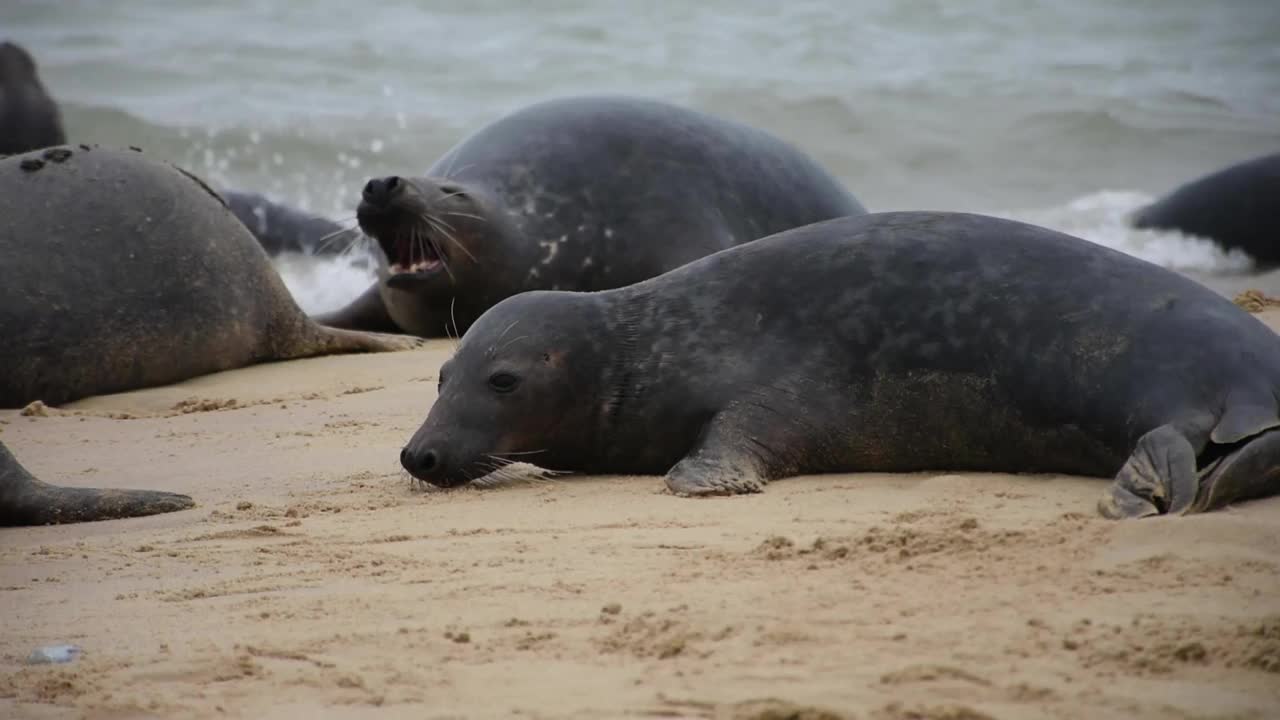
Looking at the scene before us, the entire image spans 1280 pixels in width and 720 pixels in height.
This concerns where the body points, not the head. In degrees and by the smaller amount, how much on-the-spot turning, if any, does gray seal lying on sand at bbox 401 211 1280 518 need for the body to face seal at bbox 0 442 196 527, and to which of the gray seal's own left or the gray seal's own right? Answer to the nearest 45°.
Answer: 0° — it already faces it

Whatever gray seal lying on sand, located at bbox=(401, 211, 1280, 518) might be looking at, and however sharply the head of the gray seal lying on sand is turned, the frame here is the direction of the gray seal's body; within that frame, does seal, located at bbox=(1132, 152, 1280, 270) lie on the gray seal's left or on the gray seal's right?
on the gray seal's right

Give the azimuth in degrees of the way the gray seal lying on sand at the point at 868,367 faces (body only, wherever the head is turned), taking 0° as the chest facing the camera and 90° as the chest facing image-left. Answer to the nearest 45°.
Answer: approximately 90°

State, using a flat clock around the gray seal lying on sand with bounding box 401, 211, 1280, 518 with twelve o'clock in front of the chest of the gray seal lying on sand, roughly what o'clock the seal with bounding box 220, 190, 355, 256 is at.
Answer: The seal is roughly at 2 o'clock from the gray seal lying on sand.

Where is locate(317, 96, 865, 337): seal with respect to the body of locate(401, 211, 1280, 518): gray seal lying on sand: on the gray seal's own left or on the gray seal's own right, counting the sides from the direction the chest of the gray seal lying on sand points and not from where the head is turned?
on the gray seal's own right
